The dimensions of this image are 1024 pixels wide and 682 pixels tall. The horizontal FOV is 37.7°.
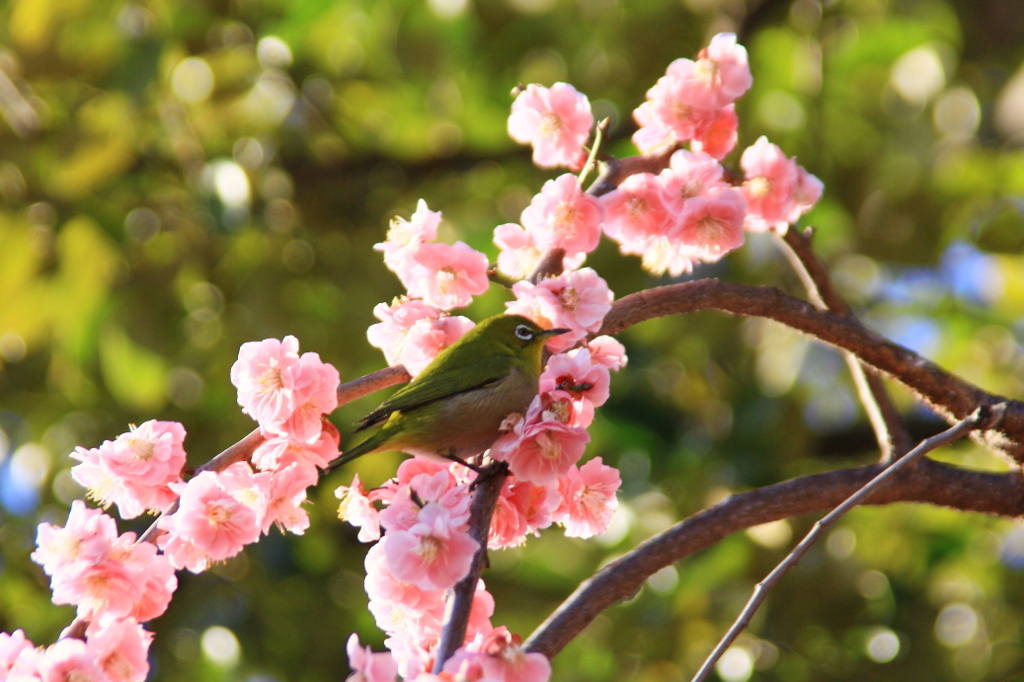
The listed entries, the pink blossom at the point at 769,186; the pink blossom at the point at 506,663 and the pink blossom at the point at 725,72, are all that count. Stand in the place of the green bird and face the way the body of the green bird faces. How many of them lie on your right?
1

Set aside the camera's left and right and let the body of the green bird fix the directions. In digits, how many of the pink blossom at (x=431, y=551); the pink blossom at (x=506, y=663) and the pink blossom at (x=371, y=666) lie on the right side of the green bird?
3

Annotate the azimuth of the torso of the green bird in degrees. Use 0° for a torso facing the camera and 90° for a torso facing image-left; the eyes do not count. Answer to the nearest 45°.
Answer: approximately 270°

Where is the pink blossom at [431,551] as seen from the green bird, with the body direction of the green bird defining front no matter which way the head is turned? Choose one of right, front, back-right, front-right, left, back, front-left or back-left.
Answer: right

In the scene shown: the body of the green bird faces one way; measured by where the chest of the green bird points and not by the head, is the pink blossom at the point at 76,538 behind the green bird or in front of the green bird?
behind

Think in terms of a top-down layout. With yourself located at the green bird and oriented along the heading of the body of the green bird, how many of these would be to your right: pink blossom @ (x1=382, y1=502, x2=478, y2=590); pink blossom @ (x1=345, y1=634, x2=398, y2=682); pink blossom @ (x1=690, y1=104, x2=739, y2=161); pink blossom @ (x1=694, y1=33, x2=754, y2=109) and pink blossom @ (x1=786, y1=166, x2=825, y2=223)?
2

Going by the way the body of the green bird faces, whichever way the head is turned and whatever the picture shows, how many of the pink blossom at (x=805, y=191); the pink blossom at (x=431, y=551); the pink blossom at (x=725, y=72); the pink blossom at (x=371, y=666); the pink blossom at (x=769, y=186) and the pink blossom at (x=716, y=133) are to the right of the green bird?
2

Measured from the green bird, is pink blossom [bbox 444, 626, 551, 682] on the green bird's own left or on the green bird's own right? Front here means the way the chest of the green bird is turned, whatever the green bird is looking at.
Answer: on the green bird's own right
